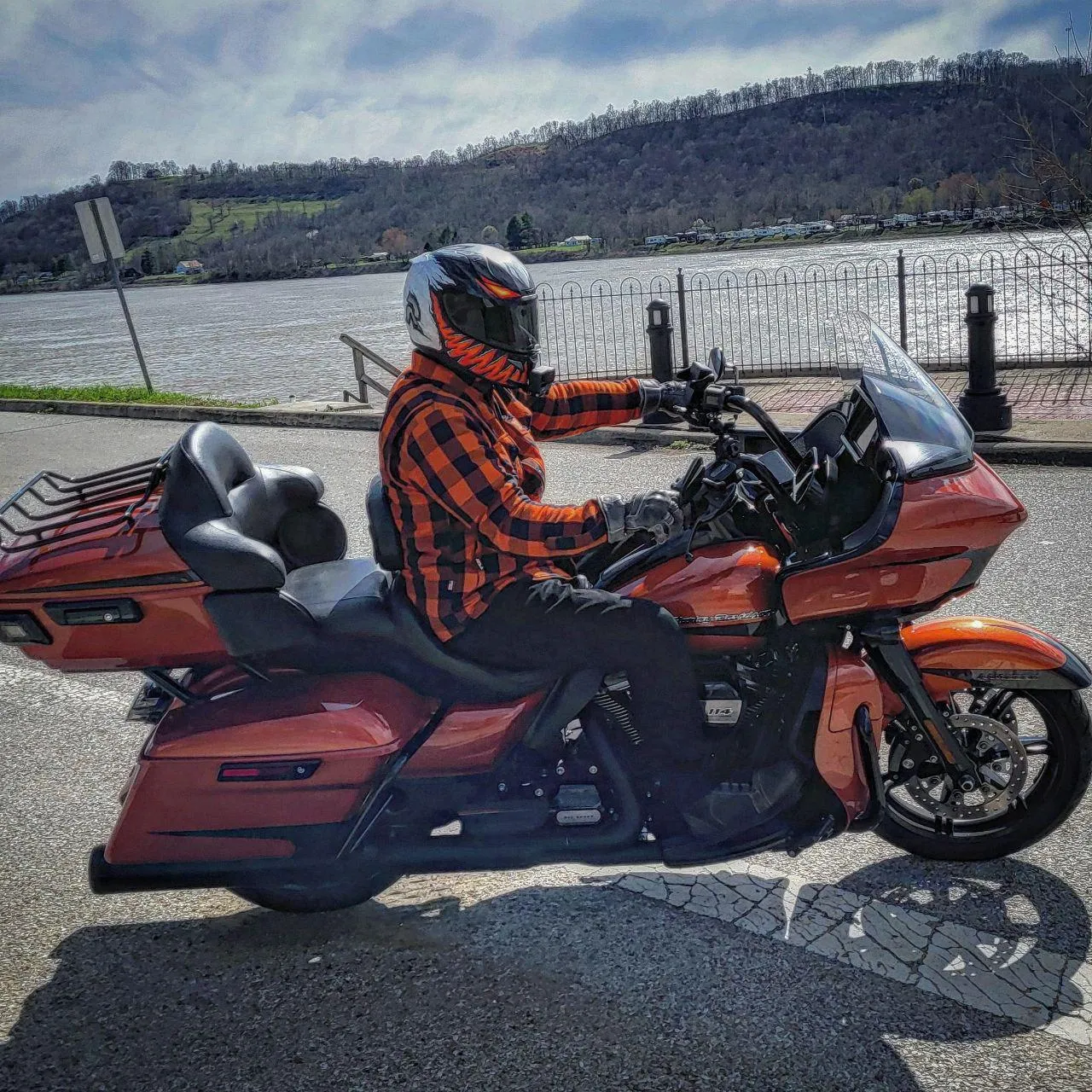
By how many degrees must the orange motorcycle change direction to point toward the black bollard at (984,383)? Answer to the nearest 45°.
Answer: approximately 45° to its left

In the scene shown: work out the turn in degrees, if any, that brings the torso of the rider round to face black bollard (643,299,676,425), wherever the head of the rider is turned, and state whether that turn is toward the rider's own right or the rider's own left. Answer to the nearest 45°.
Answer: approximately 90° to the rider's own left

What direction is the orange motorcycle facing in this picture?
to the viewer's right

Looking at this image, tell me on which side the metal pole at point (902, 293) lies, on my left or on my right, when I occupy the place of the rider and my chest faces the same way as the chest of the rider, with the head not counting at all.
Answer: on my left

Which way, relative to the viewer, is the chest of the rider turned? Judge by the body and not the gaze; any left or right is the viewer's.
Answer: facing to the right of the viewer

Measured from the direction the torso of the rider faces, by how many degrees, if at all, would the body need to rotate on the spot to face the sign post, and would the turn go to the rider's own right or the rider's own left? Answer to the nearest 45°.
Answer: approximately 135° to the rider's own left

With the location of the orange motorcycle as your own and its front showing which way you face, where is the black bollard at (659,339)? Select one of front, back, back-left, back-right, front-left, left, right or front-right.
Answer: left

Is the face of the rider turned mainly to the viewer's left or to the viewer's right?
to the viewer's right

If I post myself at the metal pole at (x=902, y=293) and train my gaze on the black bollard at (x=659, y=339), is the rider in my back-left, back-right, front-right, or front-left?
front-left

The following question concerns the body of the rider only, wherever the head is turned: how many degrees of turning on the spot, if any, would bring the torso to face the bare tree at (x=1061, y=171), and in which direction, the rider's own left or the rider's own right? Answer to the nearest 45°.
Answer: approximately 45° to the rider's own left

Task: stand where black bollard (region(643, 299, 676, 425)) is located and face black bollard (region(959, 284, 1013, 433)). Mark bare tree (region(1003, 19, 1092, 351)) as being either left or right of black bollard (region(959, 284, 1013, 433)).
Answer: left
